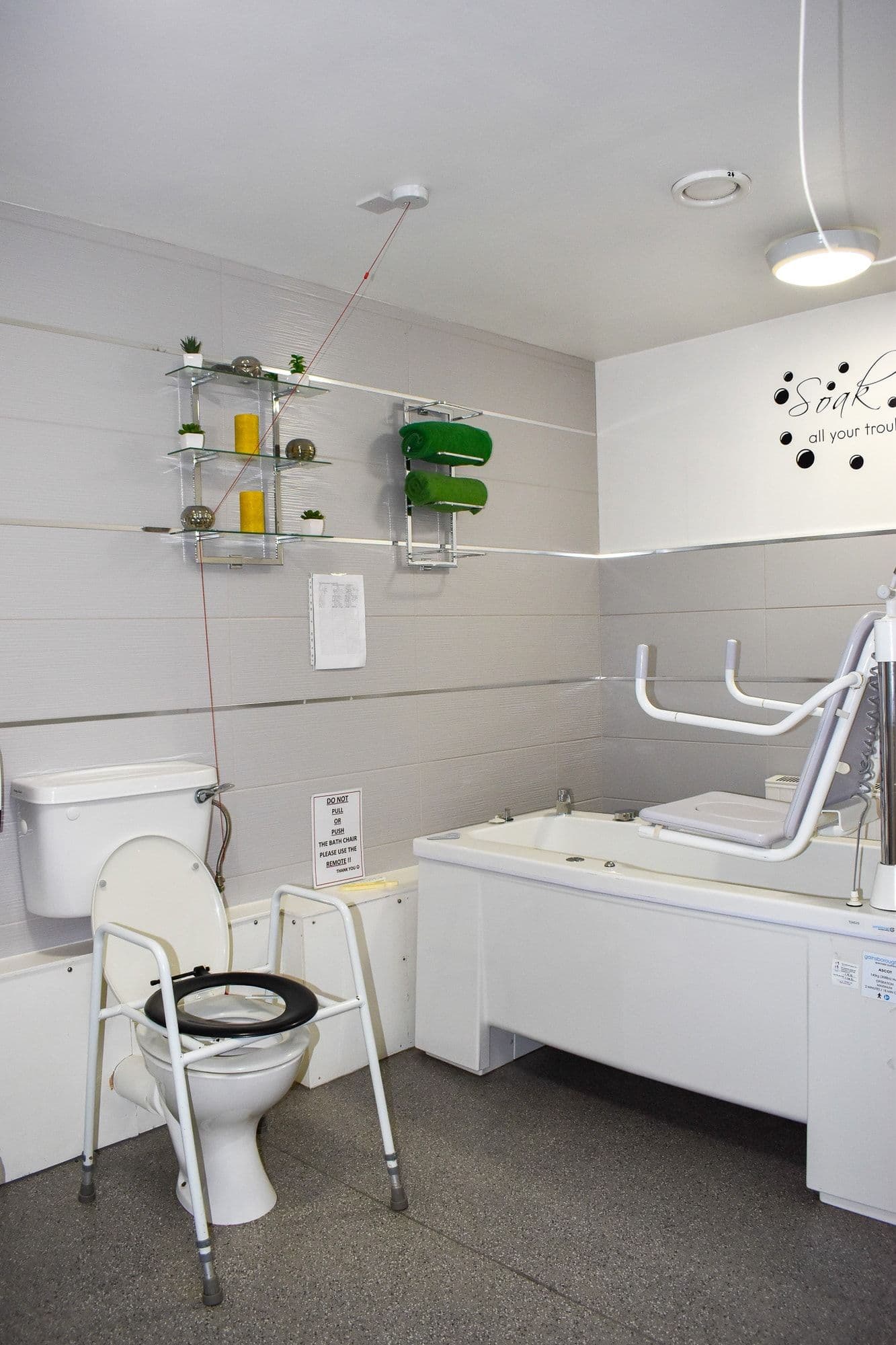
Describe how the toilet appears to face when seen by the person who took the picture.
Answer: facing the viewer and to the right of the viewer

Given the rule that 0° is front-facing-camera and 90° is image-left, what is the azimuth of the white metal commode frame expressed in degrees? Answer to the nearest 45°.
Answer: approximately 315°
